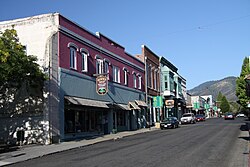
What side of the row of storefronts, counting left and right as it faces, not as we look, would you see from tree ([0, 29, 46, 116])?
right

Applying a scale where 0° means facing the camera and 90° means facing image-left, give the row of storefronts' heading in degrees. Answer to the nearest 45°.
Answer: approximately 315°
